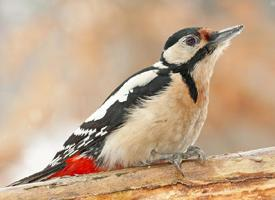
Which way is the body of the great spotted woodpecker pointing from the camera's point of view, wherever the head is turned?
to the viewer's right
